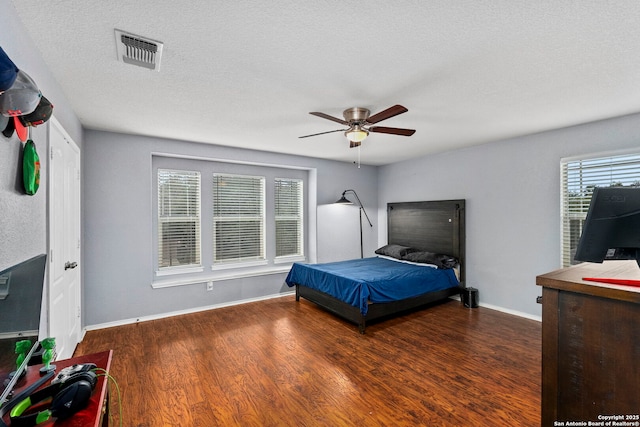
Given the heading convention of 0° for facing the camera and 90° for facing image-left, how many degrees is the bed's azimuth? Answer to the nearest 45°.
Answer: approximately 45°

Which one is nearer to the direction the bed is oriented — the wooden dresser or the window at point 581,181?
the wooden dresser

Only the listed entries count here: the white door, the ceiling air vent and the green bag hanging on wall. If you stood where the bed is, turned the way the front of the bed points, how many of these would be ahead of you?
3

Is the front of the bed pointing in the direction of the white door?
yes

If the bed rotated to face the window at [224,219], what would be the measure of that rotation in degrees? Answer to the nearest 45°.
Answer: approximately 45° to its right

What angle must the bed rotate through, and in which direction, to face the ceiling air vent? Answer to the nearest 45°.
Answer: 0° — it already faces it

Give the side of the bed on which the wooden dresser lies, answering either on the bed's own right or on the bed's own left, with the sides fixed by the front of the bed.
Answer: on the bed's own left
